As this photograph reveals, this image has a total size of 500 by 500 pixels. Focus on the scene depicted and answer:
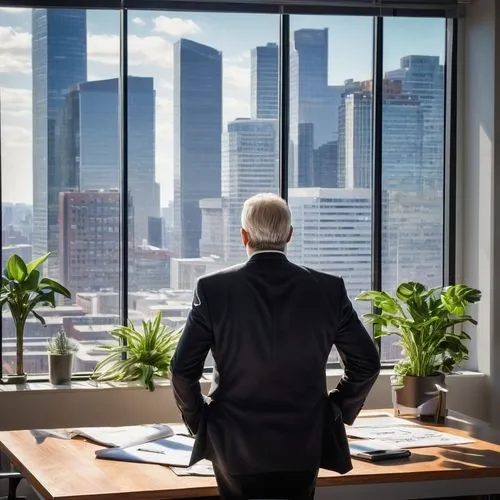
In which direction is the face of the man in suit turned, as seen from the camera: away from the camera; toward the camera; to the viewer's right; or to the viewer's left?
away from the camera

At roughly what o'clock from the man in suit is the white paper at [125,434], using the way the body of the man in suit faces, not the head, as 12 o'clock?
The white paper is roughly at 11 o'clock from the man in suit.

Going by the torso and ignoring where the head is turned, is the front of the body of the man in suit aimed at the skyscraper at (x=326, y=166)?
yes

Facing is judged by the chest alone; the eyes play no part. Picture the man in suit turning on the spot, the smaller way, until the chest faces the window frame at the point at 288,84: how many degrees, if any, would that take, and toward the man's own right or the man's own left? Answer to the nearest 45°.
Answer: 0° — they already face it

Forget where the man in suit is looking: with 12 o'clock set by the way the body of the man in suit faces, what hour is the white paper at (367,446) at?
The white paper is roughly at 1 o'clock from the man in suit.

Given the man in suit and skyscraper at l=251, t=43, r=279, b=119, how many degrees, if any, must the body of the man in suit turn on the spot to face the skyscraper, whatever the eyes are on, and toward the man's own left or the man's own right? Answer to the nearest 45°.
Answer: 0° — they already face it

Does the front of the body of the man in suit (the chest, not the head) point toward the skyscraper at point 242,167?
yes

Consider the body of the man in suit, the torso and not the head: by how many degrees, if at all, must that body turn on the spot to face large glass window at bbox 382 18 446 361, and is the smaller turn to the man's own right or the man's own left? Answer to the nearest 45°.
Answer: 0° — they already face it

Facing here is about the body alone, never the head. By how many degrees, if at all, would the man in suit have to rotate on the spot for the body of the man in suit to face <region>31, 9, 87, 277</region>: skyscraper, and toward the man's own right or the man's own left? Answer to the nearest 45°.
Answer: approximately 45° to the man's own left

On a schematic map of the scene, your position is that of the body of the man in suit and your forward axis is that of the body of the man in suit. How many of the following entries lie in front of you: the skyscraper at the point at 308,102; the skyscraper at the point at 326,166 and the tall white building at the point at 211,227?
3

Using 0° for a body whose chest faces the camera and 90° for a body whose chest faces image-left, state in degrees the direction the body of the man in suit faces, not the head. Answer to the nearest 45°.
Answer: approximately 180°
